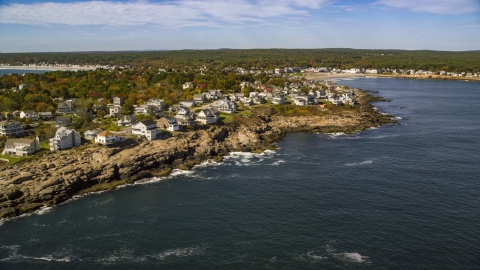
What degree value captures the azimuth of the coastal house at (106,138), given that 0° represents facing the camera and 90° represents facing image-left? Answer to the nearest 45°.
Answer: approximately 315°

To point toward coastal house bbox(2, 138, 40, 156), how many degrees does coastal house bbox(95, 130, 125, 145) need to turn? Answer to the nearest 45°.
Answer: approximately 135° to its right

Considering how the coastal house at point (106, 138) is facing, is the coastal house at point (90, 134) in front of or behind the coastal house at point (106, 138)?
behind

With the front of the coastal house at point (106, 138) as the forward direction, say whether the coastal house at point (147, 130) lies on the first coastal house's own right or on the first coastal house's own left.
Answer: on the first coastal house's own left

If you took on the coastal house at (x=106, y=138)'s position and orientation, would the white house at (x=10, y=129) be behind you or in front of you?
behind
